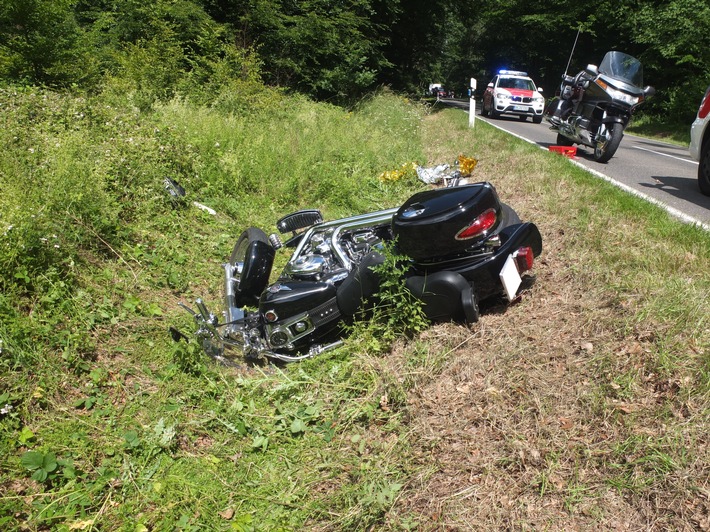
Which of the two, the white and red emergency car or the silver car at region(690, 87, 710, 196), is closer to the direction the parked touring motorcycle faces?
the silver car

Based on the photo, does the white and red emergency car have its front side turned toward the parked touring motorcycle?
yes

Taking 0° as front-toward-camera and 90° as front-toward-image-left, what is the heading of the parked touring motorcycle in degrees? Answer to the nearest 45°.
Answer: approximately 315°

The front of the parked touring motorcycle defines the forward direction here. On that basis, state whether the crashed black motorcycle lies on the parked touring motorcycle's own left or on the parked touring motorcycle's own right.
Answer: on the parked touring motorcycle's own right

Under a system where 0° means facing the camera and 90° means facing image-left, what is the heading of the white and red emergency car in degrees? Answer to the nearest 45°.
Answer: approximately 0°

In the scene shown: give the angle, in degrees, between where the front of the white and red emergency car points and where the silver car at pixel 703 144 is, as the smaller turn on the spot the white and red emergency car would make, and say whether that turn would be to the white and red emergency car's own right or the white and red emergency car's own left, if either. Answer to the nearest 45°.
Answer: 0° — it already faces it

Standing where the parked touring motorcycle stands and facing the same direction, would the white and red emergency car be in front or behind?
behind

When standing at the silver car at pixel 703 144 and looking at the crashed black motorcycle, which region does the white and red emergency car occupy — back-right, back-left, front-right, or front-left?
back-right
